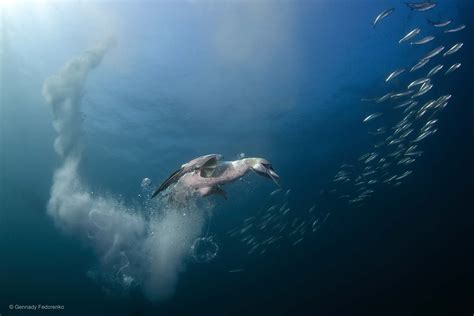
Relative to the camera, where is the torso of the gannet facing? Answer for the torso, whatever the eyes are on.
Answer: to the viewer's right
